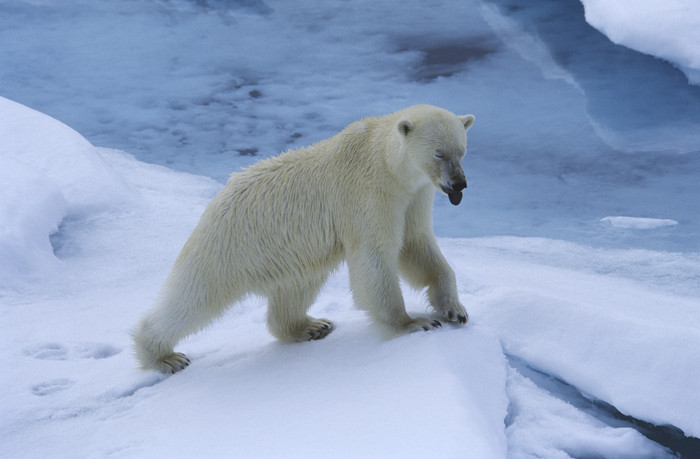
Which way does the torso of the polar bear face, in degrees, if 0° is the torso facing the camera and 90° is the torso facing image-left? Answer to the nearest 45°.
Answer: approximately 270°
